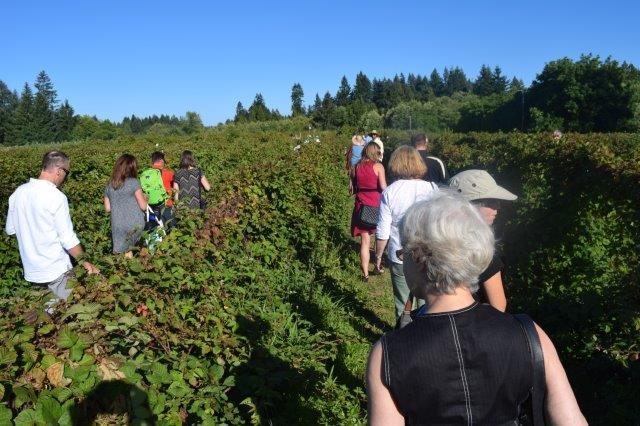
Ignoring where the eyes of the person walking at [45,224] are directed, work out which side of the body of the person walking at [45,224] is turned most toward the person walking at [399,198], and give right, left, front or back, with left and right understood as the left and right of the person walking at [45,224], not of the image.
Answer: right

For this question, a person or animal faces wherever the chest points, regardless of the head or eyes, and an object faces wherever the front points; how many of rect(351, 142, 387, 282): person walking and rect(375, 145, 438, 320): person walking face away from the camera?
2

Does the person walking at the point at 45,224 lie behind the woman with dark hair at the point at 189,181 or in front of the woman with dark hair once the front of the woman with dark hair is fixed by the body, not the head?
behind

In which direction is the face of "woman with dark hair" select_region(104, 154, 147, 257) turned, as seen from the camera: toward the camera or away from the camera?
away from the camera

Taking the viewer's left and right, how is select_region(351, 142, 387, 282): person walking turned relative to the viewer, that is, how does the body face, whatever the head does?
facing away from the viewer

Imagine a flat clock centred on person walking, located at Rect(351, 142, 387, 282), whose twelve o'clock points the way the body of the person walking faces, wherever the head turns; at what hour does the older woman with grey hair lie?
The older woman with grey hair is roughly at 6 o'clock from the person walking.

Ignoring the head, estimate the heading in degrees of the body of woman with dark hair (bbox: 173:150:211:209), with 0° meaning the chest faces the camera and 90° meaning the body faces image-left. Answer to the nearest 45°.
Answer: approximately 180°

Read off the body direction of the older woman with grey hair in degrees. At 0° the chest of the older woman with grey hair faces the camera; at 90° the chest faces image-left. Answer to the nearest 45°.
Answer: approximately 180°

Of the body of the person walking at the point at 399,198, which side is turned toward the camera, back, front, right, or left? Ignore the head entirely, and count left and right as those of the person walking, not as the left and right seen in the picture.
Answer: back

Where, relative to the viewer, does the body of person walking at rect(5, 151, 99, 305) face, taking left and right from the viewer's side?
facing away from the viewer and to the right of the viewer
